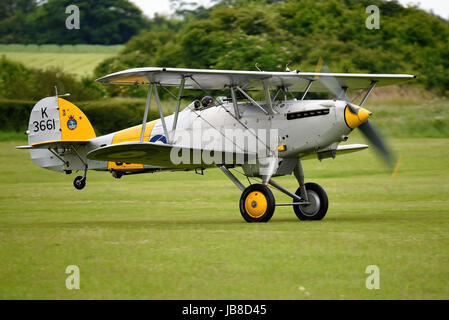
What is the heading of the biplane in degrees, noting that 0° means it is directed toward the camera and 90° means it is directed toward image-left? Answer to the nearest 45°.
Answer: approximately 315°
